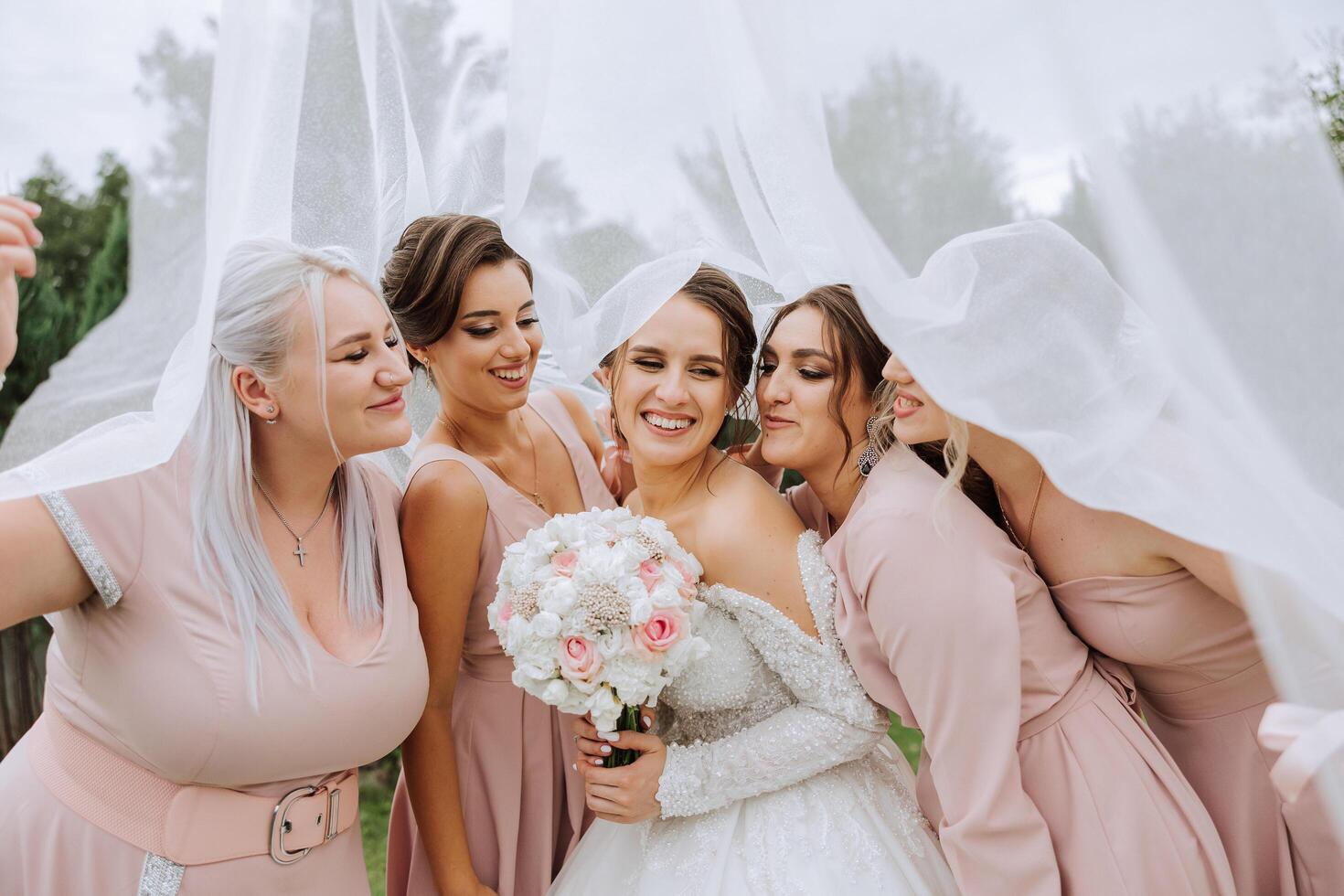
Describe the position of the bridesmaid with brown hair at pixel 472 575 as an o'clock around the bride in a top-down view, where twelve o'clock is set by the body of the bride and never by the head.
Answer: The bridesmaid with brown hair is roughly at 3 o'clock from the bride.

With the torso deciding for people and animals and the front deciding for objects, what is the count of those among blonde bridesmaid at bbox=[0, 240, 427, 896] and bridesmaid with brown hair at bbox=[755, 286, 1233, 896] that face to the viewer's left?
1

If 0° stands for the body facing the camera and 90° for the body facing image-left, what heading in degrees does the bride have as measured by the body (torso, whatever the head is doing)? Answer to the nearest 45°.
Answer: approximately 45°

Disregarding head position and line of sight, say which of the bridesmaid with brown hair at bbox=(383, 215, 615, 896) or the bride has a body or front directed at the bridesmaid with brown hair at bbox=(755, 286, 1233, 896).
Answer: the bridesmaid with brown hair at bbox=(383, 215, 615, 896)

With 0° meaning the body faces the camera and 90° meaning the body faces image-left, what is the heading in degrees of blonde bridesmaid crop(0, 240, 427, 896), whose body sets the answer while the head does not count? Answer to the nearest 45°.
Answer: approximately 315°

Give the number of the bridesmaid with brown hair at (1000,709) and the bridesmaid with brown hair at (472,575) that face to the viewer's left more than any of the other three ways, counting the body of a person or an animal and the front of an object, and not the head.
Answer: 1

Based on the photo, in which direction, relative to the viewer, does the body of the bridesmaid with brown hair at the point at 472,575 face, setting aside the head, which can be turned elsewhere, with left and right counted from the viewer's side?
facing the viewer and to the right of the viewer

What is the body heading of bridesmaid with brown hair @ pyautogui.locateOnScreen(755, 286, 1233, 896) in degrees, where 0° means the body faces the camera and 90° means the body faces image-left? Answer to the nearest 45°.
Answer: approximately 90°

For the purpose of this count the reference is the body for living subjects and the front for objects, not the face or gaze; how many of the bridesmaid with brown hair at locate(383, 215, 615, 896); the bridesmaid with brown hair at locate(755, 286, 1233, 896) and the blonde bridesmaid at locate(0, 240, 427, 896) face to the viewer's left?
1

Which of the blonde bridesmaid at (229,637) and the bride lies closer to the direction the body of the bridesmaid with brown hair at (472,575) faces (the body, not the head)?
the bride
